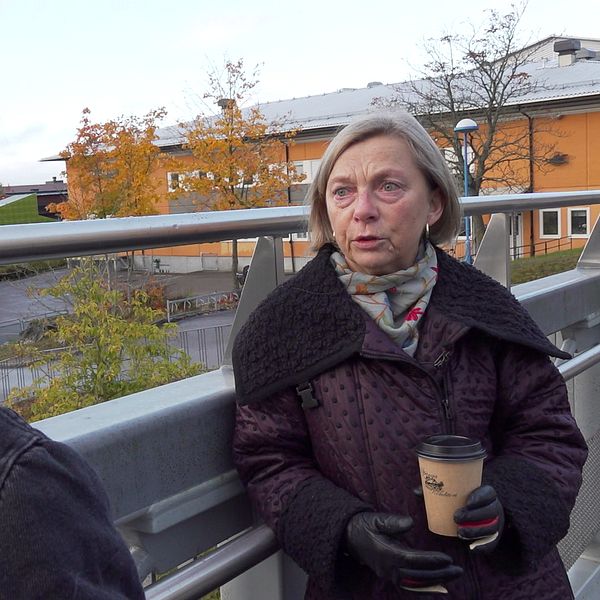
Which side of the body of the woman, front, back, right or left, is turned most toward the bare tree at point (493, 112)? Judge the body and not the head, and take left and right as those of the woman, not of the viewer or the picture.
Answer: back

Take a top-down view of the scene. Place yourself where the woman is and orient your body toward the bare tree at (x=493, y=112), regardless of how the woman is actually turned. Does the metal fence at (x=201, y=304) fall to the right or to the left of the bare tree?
left

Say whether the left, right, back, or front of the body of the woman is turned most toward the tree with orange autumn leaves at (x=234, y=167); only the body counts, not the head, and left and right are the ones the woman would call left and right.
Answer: back

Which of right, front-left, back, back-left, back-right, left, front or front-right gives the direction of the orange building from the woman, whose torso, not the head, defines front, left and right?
back

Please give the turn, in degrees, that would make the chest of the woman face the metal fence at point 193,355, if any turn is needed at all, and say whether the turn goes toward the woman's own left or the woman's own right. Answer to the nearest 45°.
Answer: approximately 135° to the woman's own right

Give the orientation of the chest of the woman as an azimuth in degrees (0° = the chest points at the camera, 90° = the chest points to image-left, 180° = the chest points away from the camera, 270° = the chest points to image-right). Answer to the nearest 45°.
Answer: approximately 0°
